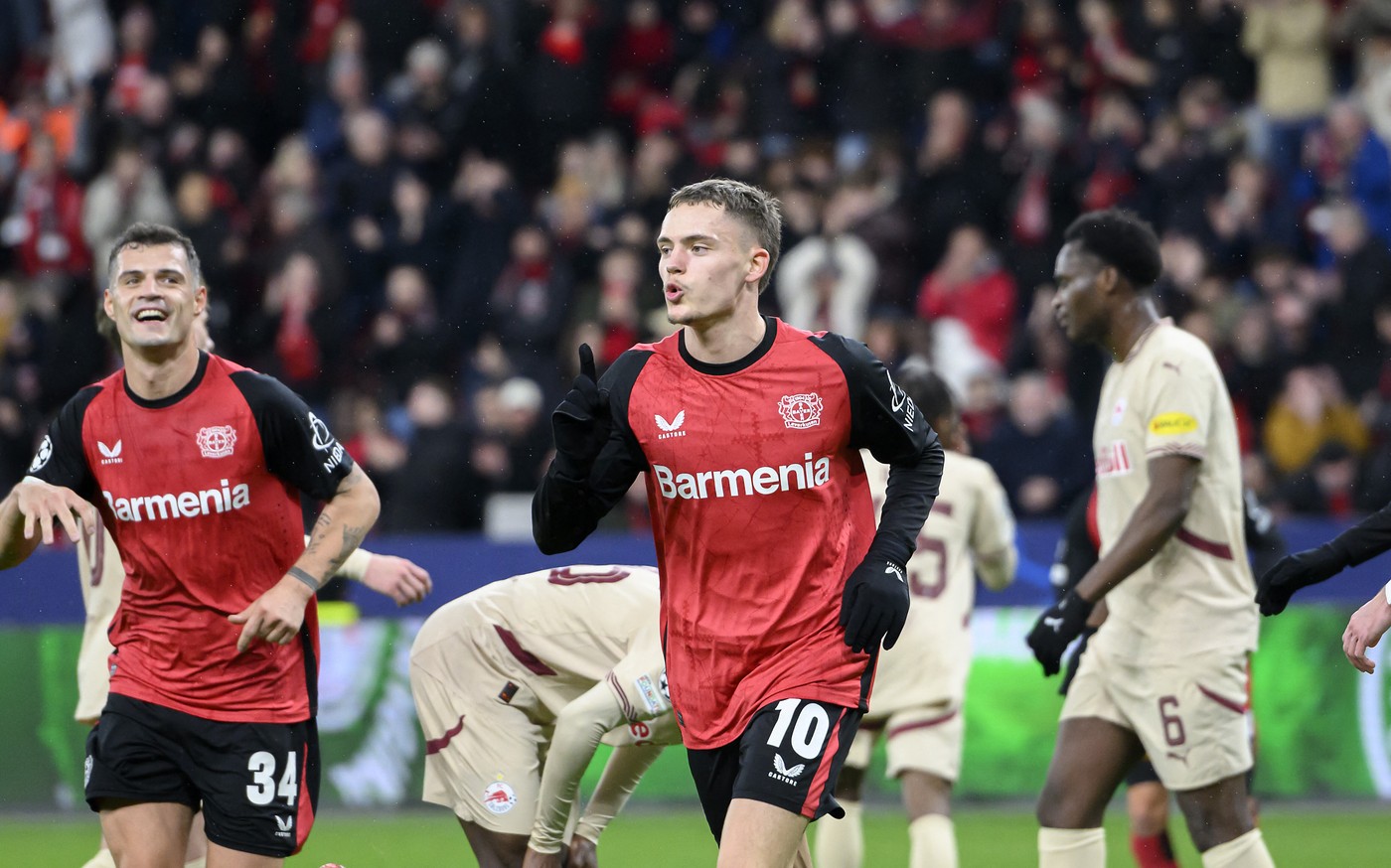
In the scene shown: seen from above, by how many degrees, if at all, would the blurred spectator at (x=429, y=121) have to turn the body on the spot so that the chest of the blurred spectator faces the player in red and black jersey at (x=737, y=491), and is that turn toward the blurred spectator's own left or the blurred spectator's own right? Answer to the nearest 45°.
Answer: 0° — they already face them

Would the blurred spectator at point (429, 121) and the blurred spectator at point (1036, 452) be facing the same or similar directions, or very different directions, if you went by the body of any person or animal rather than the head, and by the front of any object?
same or similar directions

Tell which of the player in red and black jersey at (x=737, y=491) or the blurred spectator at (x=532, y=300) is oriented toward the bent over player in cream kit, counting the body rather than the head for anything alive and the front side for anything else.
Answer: the blurred spectator

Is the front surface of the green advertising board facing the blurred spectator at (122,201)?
no

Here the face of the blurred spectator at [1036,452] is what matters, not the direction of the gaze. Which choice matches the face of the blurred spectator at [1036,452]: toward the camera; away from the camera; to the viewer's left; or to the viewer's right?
toward the camera

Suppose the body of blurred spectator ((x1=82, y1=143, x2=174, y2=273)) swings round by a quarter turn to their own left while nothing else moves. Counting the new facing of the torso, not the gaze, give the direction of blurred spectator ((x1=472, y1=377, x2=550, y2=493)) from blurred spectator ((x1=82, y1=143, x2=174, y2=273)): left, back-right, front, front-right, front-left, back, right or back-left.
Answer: front-right

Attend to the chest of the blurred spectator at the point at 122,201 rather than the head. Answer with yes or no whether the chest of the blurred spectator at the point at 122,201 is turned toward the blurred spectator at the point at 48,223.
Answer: no

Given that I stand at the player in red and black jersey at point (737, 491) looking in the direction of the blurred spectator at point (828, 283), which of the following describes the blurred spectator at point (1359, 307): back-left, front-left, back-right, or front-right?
front-right

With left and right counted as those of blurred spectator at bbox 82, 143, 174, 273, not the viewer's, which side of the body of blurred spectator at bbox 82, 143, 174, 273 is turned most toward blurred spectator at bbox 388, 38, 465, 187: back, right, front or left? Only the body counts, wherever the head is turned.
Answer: left

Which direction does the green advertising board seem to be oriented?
toward the camera

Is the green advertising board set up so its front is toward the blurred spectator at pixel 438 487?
no

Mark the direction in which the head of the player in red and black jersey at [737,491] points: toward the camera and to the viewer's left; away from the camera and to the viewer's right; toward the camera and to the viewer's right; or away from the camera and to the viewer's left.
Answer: toward the camera and to the viewer's left

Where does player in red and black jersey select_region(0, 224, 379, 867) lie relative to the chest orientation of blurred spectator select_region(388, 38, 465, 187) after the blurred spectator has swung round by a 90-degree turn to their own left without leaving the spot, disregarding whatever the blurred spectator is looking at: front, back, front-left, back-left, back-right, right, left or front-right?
right

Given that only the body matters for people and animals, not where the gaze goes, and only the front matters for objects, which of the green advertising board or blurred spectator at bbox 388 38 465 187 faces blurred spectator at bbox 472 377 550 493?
blurred spectator at bbox 388 38 465 187

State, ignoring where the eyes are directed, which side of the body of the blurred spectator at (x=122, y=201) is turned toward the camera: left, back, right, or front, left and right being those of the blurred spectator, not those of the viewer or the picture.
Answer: front

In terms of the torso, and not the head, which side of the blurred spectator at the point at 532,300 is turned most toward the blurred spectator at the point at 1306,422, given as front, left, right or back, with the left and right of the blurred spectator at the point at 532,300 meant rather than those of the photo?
left

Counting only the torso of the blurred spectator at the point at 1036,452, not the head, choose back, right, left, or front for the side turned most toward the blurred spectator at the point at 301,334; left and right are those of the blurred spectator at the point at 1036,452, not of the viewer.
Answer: right

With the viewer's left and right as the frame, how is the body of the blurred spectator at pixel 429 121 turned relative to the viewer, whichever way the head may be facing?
facing the viewer

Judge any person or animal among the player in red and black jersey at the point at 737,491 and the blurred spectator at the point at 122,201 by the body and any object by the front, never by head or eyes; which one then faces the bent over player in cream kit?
the blurred spectator
